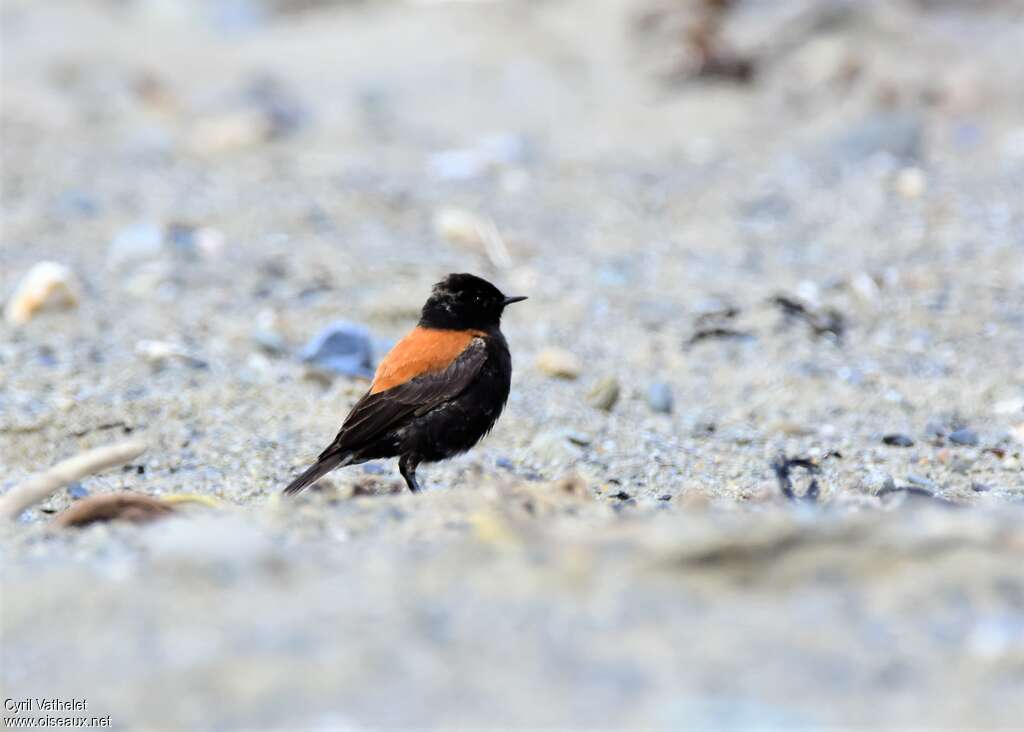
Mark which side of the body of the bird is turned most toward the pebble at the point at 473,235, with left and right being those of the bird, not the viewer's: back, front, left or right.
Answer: left

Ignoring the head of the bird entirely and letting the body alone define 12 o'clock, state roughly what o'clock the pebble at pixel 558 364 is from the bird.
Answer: The pebble is roughly at 10 o'clock from the bird.

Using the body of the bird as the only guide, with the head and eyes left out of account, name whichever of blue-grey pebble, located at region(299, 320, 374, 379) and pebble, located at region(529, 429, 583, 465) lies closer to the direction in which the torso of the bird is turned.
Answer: the pebble

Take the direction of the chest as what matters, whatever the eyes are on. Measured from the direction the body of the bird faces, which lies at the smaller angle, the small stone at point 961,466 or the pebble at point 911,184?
the small stone

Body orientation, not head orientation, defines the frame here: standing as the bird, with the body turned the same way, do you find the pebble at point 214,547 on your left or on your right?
on your right

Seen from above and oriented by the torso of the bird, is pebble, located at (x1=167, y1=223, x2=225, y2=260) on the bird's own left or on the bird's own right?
on the bird's own left

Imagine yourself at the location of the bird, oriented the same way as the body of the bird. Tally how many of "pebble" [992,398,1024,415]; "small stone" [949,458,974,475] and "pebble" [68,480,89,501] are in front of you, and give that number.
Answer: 2

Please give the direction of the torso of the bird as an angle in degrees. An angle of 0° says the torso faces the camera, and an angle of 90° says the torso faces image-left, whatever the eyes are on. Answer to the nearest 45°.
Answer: approximately 270°

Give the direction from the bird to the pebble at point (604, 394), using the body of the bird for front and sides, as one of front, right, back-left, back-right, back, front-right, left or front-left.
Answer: front-left

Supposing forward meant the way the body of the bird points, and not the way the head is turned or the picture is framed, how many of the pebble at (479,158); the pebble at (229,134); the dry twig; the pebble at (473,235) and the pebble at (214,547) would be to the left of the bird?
3

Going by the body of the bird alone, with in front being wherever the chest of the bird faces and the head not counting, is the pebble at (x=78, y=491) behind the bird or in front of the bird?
behind

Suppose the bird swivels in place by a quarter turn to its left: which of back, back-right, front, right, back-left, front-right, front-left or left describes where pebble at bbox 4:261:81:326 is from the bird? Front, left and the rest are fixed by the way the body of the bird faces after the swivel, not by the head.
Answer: front-left

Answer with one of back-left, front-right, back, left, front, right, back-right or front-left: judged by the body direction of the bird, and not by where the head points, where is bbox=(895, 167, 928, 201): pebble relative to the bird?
front-left

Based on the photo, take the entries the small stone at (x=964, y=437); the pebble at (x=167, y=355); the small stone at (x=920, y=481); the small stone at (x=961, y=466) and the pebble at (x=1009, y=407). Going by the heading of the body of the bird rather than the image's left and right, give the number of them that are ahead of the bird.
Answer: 4

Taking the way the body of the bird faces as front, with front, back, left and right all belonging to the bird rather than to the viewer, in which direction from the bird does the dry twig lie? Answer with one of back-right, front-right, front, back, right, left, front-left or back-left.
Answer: back-right

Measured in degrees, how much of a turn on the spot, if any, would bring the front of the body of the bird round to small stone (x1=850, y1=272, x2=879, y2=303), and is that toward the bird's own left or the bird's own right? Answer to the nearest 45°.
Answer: approximately 45° to the bird's own left
